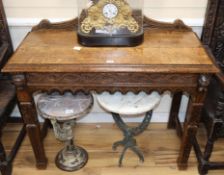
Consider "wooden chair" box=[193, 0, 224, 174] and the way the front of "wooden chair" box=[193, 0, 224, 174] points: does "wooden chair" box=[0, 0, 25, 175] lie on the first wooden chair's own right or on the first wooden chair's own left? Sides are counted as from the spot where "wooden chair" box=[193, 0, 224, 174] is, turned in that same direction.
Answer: on the first wooden chair's own right

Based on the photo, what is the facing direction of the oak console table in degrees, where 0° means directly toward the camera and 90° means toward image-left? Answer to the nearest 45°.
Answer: approximately 0°

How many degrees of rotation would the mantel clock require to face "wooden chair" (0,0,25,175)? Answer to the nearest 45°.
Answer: approximately 90° to its right

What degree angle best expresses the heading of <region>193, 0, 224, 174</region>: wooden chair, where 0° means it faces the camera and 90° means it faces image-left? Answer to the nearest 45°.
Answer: approximately 0°

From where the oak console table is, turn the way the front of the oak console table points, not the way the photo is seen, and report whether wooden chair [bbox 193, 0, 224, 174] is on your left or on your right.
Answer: on your left
